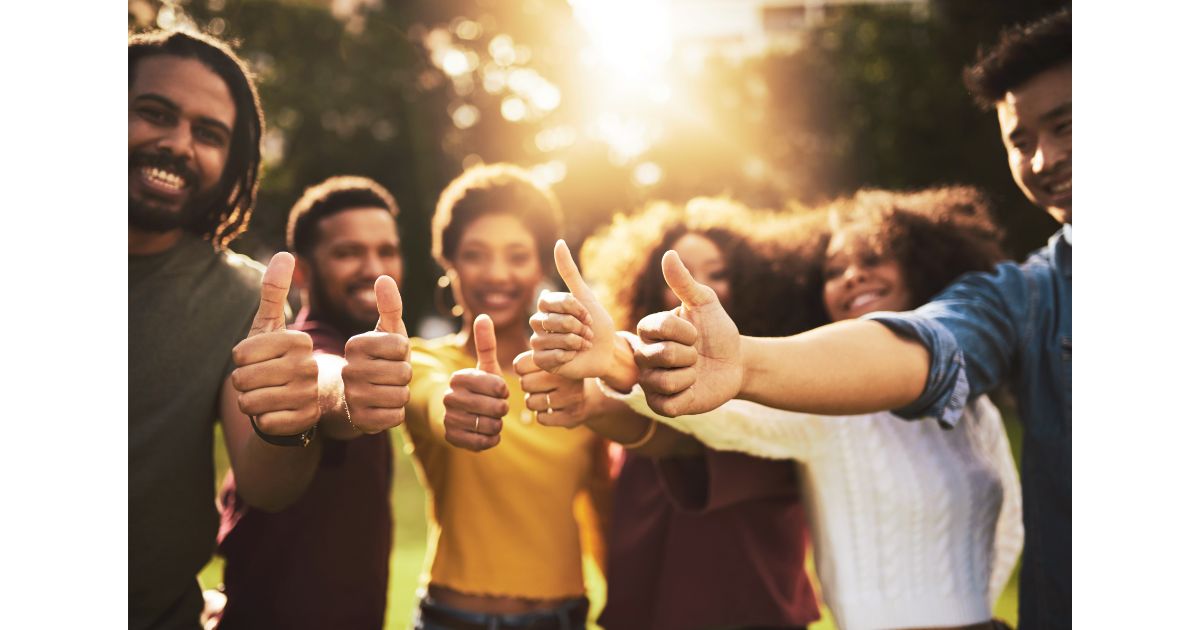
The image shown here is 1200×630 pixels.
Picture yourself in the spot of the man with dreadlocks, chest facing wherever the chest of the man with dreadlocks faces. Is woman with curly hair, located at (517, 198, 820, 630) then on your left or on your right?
on your left

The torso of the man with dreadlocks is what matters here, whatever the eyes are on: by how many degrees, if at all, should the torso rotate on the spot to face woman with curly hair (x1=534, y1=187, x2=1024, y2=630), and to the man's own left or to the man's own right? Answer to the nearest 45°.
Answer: approximately 90° to the man's own left

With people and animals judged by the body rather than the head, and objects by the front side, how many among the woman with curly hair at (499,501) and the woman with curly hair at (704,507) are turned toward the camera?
2

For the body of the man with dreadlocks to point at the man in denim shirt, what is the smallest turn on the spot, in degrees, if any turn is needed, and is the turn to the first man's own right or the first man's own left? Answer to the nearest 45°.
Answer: approximately 90° to the first man's own left

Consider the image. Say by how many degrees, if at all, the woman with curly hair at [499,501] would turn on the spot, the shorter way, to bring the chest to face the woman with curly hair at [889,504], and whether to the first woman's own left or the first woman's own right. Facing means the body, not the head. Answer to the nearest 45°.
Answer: approximately 45° to the first woman's own left
